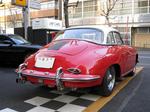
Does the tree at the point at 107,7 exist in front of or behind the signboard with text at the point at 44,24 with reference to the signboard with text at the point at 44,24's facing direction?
behind

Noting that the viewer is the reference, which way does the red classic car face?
facing away from the viewer and to the right of the viewer

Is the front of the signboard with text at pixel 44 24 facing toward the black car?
yes

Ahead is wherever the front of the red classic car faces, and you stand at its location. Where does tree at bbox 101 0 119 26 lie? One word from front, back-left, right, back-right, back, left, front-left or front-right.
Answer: front-left

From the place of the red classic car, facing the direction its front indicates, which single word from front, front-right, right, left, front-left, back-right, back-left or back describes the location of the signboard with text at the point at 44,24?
front-left

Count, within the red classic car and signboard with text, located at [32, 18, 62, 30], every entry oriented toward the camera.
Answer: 1

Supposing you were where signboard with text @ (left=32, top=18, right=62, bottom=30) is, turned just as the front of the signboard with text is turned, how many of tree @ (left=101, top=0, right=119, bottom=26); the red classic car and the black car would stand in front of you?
2

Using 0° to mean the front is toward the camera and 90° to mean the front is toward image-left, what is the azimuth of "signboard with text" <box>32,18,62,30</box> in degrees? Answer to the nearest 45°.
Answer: approximately 0°

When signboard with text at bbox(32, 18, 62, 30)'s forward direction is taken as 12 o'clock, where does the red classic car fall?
The red classic car is roughly at 12 o'clock from the signboard with text.
